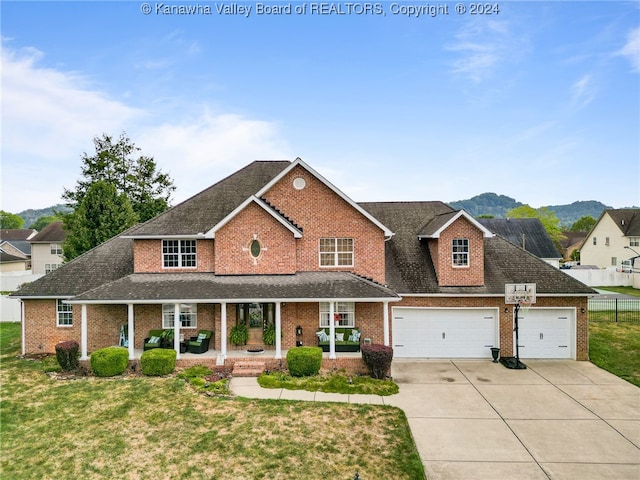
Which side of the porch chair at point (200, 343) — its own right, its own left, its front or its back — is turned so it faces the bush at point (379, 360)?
left

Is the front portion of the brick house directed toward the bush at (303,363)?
yes

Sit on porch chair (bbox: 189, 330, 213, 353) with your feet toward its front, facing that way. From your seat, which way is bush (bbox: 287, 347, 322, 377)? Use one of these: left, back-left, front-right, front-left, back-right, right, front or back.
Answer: left

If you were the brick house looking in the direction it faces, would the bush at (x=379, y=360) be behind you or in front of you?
in front

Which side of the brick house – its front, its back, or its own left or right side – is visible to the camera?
front

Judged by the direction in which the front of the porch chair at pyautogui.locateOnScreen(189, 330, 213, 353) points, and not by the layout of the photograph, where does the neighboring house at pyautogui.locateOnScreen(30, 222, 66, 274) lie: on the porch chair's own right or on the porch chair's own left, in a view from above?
on the porch chair's own right

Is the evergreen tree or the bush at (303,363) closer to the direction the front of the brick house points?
the bush

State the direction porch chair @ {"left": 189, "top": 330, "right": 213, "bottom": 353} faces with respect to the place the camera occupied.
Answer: facing the viewer and to the left of the viewer

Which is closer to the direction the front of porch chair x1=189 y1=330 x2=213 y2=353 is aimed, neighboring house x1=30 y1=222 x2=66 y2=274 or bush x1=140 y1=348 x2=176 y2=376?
the bush

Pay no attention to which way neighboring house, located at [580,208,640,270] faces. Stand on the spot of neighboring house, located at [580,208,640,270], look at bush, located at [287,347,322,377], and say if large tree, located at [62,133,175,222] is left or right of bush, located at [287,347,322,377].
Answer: right
